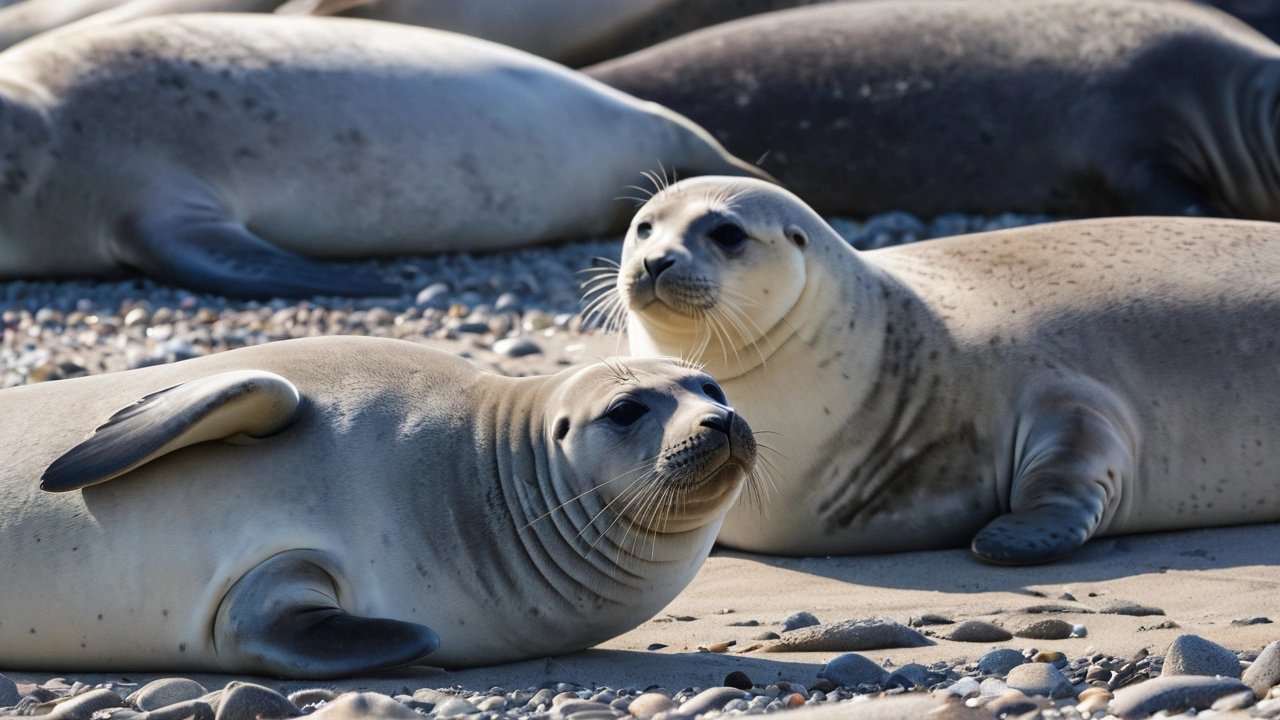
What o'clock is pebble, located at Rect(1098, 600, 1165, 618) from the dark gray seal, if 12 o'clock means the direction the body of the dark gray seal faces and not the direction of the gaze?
The pebble is roughly at 3 o'clock from the dark gray seal.

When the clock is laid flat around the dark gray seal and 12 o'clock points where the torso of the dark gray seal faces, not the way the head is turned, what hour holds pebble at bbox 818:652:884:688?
The pebble is roughly at 3 o'clock from the dark gray seal.

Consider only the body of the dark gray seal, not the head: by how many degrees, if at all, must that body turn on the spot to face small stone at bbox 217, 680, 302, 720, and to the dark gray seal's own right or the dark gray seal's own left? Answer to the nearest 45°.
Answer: approximately 90° to the dark gray seal's own right

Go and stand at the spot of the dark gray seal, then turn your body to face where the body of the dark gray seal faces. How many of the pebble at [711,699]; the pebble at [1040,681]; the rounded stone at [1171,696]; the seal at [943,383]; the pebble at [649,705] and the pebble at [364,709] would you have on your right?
6

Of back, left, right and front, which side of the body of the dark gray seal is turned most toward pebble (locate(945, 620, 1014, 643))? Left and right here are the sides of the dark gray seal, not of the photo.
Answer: right

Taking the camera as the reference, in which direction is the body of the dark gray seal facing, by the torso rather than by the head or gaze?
to the viewer's right

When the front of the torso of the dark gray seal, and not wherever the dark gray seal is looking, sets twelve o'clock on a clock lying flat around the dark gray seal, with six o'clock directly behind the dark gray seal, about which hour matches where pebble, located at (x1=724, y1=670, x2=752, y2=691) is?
The pebble is roughly at 3 o'clock from the dark gray seal.

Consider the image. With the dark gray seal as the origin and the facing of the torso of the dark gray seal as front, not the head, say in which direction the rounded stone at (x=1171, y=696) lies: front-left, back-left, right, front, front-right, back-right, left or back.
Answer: right

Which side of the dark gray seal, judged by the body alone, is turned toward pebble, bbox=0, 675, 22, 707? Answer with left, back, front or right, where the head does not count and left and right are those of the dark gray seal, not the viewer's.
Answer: right

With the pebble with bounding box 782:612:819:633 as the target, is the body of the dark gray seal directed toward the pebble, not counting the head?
no

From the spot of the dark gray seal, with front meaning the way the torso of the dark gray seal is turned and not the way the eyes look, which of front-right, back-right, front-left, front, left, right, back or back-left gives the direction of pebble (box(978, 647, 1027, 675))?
right

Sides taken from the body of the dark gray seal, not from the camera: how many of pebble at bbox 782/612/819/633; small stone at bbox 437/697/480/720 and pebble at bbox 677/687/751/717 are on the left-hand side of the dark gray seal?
0

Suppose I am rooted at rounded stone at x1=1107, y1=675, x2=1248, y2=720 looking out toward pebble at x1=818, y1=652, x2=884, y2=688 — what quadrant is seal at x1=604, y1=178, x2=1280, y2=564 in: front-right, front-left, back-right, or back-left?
front-right

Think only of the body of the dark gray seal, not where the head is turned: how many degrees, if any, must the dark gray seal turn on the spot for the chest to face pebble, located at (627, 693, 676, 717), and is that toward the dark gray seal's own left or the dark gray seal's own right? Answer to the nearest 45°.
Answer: approximately 90° to the dark gray seal's own right

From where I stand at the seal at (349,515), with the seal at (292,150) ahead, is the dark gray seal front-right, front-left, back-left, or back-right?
front-right

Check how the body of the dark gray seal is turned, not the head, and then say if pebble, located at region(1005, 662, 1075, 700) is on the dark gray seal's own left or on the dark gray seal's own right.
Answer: on the dark gray seal's own right
